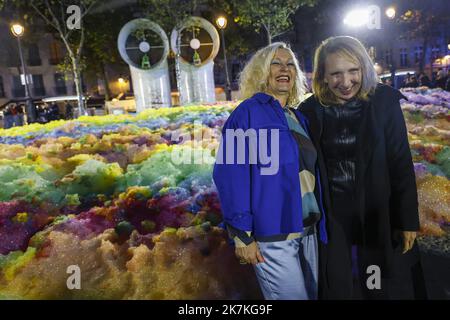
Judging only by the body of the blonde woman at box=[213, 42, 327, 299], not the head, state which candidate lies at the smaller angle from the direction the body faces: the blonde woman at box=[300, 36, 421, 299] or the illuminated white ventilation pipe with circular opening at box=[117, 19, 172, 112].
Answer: the blonde woman

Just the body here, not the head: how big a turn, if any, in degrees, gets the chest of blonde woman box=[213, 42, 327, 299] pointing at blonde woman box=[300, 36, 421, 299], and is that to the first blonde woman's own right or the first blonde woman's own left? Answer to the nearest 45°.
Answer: approximately 90° to the first blonde woman's own left

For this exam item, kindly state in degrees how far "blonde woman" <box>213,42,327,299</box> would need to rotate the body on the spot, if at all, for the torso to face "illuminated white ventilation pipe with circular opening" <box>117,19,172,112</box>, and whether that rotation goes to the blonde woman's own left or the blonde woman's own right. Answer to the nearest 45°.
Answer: approximately 135° to the blonde woman's own left

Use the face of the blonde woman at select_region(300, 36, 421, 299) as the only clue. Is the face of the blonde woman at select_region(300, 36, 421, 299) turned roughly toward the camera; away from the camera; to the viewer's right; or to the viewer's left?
toward the camera

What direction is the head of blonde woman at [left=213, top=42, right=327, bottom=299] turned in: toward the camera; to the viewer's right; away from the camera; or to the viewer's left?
toward the camera

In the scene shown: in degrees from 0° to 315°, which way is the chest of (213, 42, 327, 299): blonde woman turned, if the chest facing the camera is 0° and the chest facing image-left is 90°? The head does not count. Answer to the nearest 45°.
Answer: approximately 315°

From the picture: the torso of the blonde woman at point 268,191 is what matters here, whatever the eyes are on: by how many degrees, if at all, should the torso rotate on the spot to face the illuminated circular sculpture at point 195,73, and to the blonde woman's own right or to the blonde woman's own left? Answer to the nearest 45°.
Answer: approximately 135° to the blonde woman's own left
